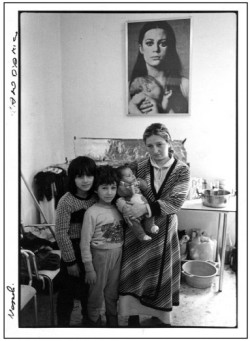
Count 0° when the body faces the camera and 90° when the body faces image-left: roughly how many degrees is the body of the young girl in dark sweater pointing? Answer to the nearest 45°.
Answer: approximately 315°

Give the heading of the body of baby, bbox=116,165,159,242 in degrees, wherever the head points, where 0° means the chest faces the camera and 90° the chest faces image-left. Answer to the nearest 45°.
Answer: approximately 315°

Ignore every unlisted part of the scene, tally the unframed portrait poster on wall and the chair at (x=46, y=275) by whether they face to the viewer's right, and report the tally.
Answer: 1

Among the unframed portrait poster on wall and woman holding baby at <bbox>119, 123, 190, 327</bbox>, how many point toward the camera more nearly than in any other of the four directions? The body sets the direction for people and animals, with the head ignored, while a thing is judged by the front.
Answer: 2

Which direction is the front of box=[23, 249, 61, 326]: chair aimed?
to the viewer's right

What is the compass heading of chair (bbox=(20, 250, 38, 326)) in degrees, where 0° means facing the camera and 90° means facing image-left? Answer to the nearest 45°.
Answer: approximately 315°

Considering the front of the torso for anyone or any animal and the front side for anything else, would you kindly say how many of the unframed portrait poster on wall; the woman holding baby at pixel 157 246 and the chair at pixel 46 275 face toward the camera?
2
